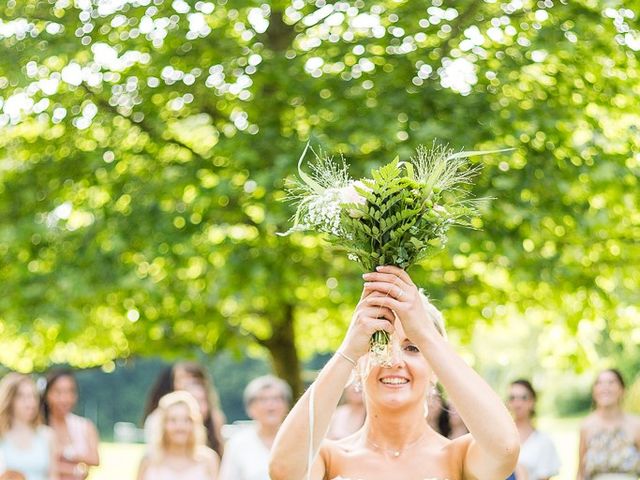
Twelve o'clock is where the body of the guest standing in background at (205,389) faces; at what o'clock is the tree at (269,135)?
The tree is roughly at 7 o'clock from the guest standing in background.

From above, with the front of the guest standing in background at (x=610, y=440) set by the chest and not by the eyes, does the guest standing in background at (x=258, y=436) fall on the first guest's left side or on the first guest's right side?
on the first guest's right side

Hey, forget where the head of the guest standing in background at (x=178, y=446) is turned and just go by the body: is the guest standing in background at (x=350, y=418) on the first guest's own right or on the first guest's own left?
on the first guest's own left

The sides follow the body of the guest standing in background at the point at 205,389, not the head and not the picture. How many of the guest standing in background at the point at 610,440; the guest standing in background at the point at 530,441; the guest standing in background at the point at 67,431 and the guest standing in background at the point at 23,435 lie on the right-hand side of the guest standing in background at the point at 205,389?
2

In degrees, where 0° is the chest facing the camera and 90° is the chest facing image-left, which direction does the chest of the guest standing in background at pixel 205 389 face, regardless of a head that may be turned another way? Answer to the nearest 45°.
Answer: approximately 0°

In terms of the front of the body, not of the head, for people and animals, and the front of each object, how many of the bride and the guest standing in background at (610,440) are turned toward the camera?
2

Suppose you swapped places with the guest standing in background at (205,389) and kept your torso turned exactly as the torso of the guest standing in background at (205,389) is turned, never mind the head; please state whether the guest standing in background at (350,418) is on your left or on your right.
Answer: on your left

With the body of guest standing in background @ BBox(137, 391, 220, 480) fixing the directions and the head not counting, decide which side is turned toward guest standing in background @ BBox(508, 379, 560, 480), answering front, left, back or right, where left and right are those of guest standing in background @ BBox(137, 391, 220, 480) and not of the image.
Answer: left

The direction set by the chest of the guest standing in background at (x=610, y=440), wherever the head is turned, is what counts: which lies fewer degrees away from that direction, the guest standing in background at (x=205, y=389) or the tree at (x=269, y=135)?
the guest standing in background
